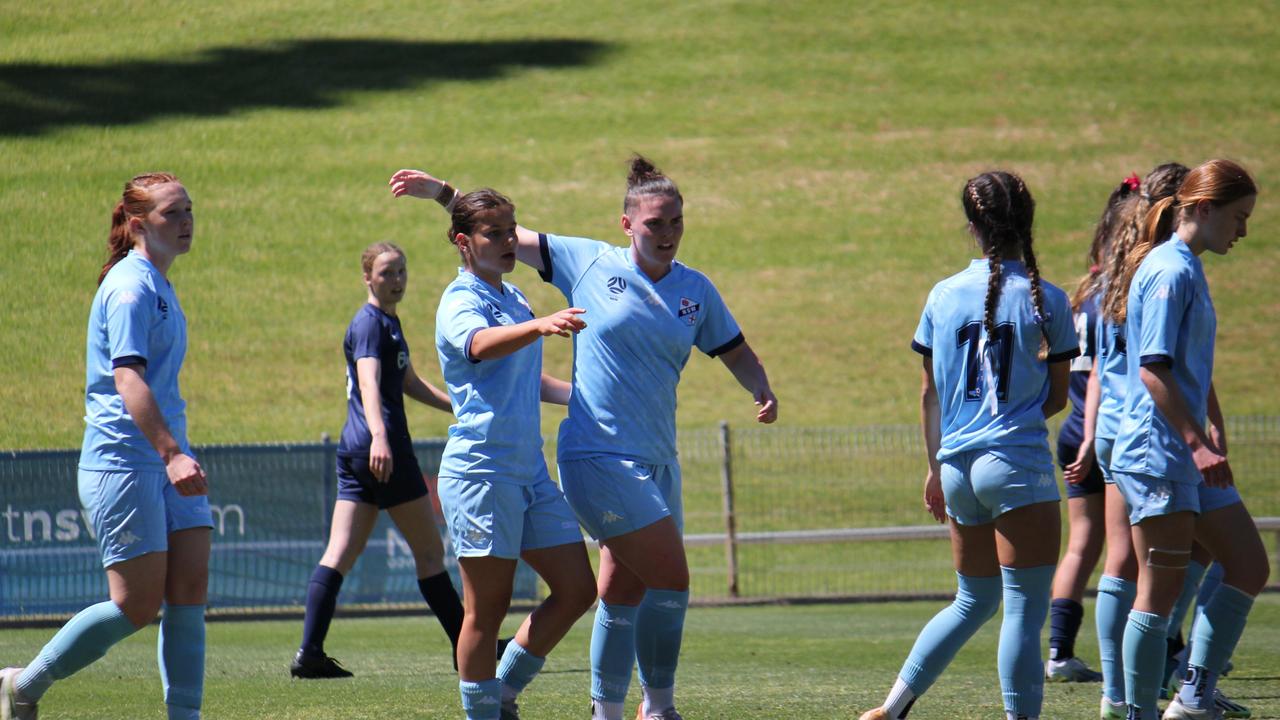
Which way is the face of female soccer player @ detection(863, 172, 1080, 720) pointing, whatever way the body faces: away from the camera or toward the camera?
away from the camera

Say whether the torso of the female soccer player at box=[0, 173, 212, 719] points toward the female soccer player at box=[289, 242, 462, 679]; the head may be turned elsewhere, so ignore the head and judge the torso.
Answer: no

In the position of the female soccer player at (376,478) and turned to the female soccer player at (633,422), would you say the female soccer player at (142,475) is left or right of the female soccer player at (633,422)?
right

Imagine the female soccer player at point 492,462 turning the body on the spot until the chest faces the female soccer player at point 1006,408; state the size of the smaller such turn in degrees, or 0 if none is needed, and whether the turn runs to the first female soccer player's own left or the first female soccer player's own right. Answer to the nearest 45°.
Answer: approximately 45° to the first female soccer player's own left

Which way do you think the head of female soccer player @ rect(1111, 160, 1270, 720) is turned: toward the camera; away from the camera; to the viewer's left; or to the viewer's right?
to the viewer's right
